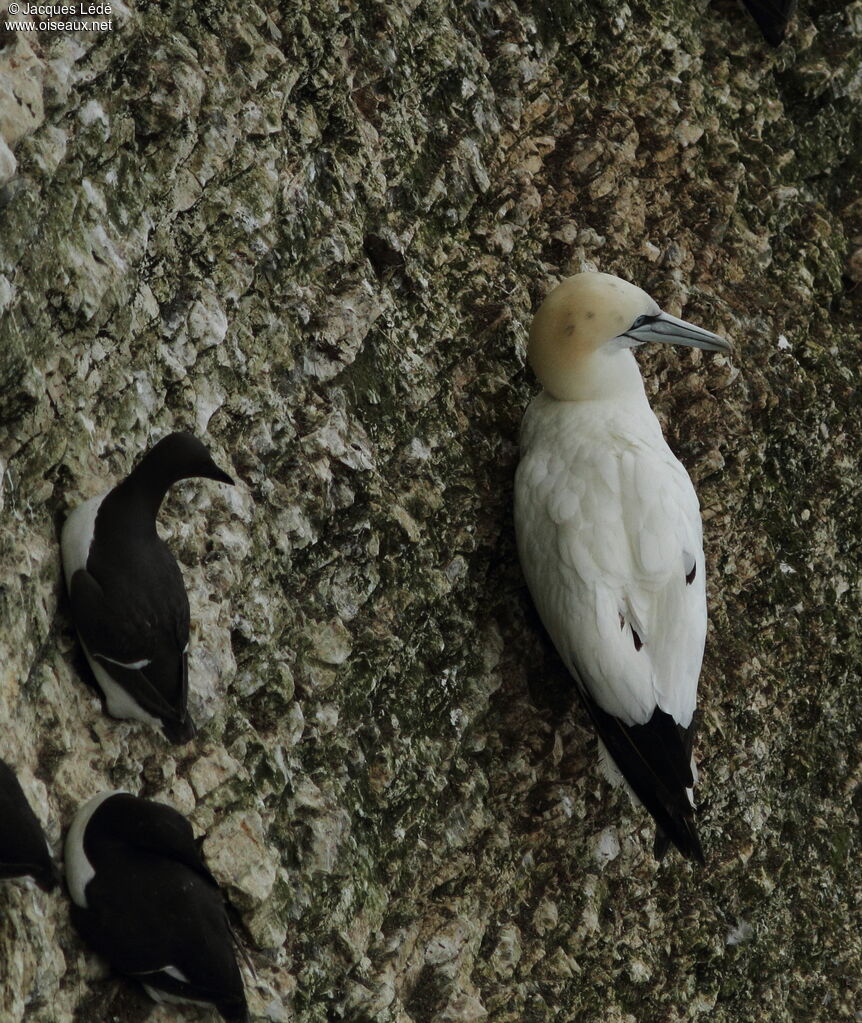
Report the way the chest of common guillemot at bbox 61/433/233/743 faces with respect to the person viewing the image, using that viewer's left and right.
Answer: facing away from the viewer and to the left of the viewer

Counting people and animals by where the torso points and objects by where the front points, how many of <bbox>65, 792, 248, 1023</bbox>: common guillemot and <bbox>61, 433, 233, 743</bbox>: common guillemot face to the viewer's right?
0

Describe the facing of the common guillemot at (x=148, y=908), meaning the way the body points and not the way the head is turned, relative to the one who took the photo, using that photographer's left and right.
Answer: facing away from the viewer and to the left of the viewer

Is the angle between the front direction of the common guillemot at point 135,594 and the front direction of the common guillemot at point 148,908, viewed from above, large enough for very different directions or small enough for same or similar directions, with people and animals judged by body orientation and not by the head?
same or similar directions

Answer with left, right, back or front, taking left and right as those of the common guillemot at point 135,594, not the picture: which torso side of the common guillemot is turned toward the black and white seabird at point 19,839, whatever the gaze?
left
